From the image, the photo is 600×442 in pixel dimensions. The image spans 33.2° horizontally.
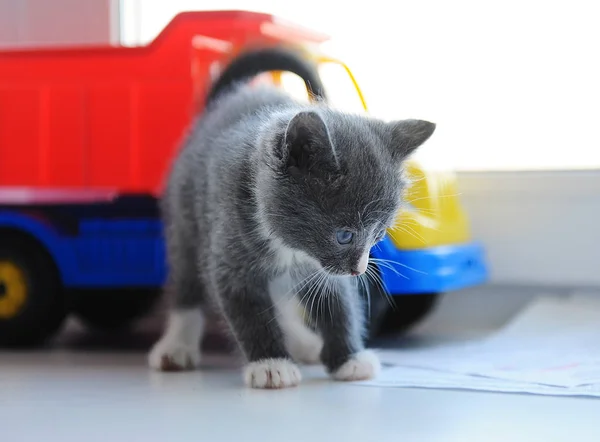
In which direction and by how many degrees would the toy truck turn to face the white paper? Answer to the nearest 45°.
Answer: approximately 45° to its right

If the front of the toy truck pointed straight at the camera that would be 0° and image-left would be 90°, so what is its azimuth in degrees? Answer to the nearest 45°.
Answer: approximately 270°

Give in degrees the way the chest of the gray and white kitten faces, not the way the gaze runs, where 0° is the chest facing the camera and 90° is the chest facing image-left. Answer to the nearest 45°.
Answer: approximately 315°
